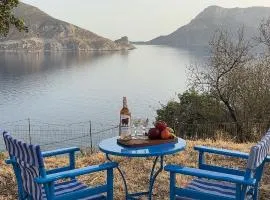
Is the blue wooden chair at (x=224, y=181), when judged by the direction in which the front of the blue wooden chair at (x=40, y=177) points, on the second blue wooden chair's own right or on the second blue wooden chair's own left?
on the second blue wooden chair's own right

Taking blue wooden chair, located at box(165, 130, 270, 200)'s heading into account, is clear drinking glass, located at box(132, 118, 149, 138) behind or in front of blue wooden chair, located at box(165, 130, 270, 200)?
in front

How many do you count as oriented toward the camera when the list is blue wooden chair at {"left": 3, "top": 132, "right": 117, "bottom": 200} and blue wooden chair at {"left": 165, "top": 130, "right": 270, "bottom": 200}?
0

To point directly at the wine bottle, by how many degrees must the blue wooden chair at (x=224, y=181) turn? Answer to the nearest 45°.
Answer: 0° — it already faces it

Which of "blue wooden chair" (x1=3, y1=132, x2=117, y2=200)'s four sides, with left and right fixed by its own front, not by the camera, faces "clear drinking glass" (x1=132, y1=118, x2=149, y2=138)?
front

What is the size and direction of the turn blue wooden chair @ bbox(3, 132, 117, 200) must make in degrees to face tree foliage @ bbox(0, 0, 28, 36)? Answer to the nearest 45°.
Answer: approximately 45° to its left

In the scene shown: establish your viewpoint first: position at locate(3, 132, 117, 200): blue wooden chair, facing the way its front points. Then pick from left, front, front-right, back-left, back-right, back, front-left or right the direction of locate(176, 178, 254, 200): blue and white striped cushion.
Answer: front-right

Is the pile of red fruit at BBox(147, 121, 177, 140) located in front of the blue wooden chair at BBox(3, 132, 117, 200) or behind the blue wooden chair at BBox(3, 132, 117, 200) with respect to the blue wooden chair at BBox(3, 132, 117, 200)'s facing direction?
in front

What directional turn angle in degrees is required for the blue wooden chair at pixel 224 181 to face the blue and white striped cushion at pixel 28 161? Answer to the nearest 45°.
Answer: approximately 45° to its left

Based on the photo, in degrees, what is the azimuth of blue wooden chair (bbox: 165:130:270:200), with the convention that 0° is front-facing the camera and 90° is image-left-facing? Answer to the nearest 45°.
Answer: approximately 135°

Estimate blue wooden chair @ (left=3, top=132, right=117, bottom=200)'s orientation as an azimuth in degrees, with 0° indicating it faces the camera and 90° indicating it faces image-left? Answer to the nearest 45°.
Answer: approximately 225°

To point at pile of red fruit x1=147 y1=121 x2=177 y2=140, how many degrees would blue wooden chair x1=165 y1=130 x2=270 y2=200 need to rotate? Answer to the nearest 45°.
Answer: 0° — it already faces it
